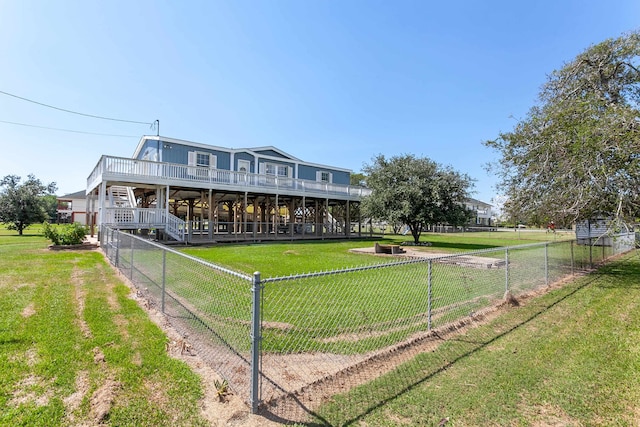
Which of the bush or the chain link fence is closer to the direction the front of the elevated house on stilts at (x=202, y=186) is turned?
the chain link fence

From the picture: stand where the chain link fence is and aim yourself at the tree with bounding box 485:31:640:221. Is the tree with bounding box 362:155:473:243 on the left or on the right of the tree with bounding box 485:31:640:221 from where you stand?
left

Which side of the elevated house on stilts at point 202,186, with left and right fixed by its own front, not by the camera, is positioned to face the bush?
right

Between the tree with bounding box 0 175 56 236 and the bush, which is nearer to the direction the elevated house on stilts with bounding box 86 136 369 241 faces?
the bush

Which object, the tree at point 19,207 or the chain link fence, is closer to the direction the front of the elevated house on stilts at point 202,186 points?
the chain link fence

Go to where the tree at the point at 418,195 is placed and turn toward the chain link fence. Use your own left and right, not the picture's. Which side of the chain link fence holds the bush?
right

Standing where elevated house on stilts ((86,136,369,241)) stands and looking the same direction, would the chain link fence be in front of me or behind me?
in front
